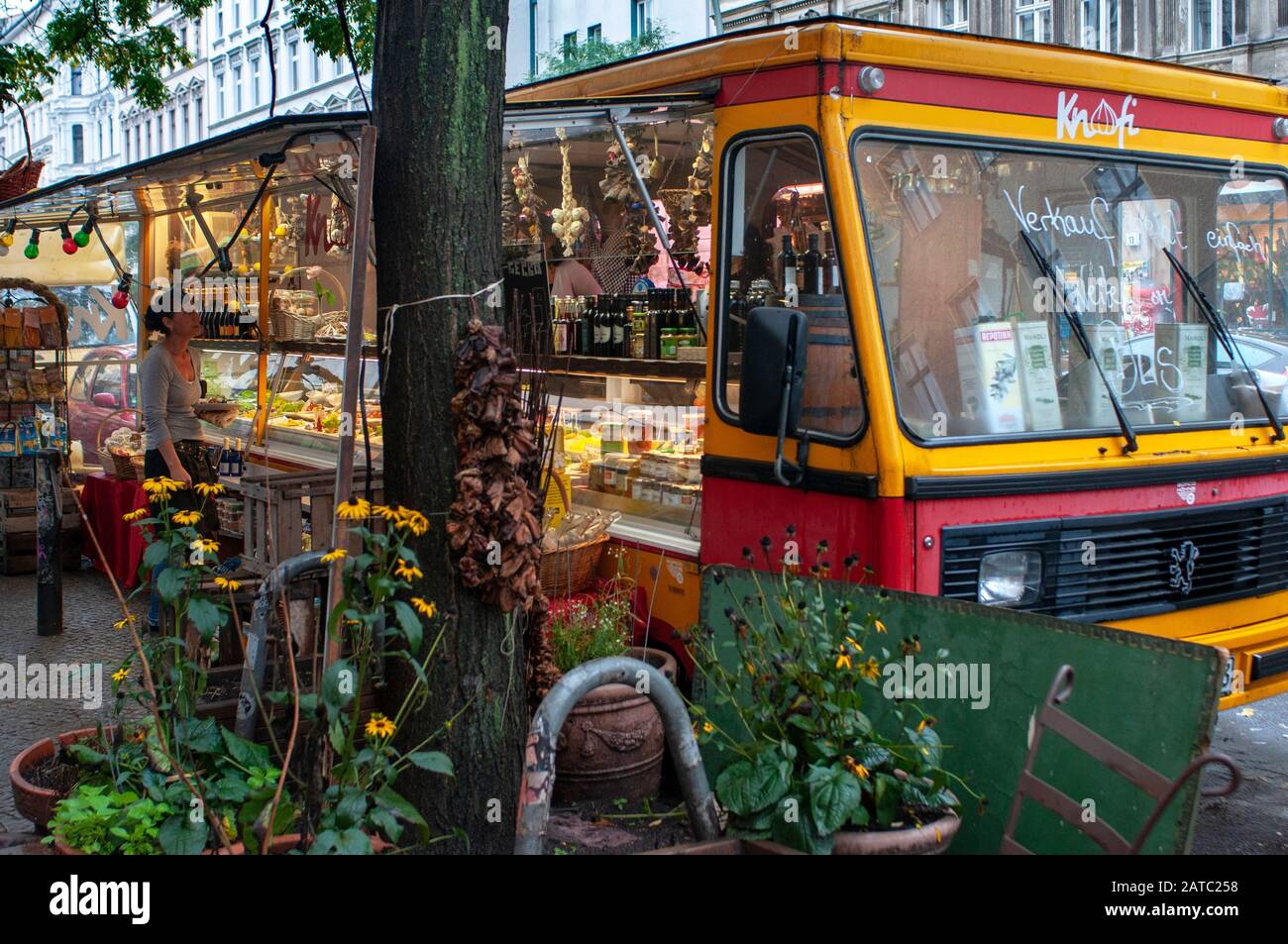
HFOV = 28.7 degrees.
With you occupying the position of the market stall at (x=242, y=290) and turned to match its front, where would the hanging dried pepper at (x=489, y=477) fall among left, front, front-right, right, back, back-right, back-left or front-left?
front-left

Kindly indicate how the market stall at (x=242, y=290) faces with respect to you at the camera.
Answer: facing the viewer and to the left of the viewer

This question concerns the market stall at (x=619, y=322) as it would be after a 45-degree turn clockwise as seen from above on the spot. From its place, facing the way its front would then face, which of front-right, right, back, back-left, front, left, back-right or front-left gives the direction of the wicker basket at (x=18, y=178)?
front-right

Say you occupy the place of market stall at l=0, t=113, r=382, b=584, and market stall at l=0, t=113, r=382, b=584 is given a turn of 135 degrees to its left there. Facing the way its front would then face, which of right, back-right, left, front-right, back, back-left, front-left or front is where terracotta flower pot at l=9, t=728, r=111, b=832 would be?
right

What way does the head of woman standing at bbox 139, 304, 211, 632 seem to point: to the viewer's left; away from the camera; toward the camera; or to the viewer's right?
to the viewer's right

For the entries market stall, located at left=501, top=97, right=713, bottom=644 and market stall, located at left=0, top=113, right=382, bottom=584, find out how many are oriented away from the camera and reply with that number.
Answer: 0

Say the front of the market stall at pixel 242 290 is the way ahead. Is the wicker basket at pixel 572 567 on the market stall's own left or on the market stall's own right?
on the market stall's own left

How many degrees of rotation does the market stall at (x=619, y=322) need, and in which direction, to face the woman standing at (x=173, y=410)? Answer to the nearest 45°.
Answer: approximately 90° to its right

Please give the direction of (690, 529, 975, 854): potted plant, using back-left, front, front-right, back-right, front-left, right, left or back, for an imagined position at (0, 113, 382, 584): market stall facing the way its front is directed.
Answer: front-left
